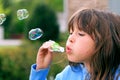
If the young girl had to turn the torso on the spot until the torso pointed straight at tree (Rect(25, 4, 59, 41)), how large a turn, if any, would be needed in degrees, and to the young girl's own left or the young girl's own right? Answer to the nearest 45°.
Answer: approximately 135° to the young girl's own right

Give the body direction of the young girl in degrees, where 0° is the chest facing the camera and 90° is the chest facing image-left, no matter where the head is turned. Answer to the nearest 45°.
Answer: approximately 45°
